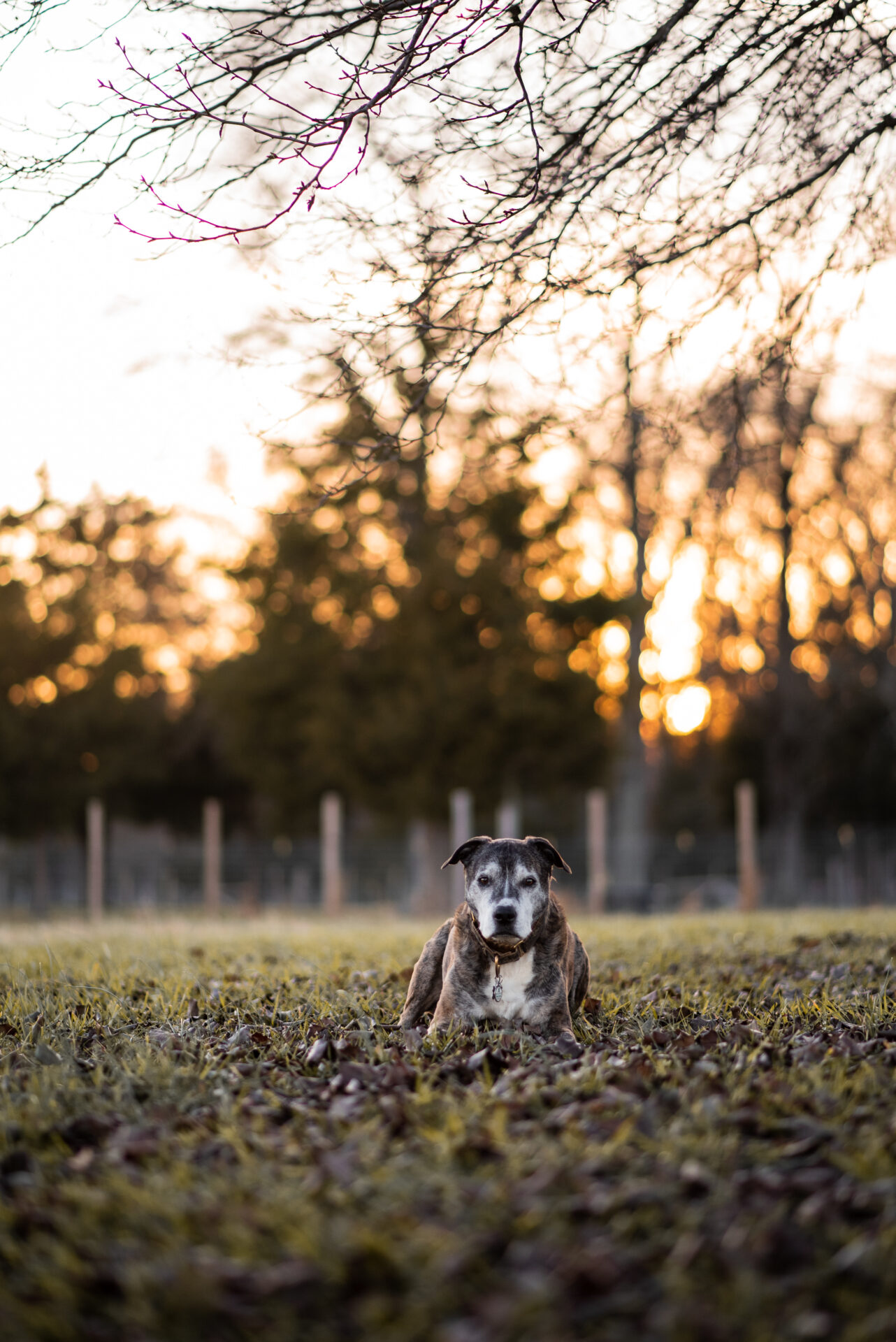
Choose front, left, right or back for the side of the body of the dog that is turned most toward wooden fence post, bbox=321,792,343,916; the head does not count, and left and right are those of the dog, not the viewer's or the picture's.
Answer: back

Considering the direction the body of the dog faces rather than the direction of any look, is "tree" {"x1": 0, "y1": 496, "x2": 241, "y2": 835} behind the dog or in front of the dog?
behind

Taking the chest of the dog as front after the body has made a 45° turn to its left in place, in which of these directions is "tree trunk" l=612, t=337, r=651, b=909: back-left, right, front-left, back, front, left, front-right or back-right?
back-left

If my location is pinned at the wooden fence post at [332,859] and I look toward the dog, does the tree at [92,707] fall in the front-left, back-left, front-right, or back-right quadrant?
back-right

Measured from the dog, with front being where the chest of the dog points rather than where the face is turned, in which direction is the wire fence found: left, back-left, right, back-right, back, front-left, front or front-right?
back

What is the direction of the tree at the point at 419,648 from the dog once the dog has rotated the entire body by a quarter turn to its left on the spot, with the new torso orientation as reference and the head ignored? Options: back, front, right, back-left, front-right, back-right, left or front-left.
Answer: left

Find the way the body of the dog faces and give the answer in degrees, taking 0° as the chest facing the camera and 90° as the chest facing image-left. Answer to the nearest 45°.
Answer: approximately 0°
